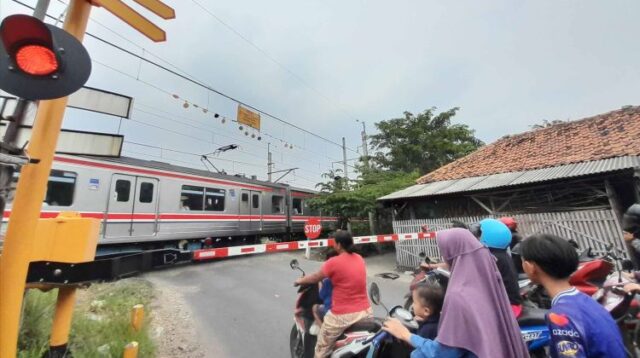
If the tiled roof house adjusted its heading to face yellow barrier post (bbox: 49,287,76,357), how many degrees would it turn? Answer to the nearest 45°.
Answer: approximately 45° to its left

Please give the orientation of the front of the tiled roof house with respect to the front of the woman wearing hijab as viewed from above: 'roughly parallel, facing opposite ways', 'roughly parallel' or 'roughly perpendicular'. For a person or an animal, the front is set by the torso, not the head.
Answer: roughly perpendicular

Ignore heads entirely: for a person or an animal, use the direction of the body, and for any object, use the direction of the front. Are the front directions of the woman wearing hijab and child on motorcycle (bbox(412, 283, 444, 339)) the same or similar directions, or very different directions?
same or similar directions

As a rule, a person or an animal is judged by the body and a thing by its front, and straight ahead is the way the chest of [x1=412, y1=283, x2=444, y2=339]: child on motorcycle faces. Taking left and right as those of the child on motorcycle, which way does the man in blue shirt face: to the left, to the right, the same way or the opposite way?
the same way

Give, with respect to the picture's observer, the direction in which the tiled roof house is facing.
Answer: facing the viewer and to the left of the viewer

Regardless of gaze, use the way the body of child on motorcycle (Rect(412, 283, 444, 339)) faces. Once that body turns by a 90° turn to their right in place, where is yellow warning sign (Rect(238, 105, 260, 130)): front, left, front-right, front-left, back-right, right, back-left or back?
left

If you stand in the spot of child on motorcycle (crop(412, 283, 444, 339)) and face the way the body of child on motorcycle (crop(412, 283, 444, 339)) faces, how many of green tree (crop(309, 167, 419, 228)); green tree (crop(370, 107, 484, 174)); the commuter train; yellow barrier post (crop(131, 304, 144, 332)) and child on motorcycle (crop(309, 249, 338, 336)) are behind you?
0

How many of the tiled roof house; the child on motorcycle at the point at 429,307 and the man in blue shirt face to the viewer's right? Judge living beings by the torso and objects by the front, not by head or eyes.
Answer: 0

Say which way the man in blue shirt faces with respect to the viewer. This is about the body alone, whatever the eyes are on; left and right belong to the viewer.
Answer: facing away from the viewer and to the left of the viewer

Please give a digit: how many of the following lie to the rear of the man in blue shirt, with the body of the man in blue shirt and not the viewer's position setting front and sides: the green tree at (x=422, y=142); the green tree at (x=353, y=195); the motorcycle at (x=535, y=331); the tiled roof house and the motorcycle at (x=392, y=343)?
0

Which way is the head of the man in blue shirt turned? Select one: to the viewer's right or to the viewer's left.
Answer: to the viewer's left

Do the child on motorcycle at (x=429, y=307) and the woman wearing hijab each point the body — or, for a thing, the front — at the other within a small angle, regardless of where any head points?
no

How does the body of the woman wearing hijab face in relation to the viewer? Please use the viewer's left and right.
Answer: facing away from the viewer and to the left of the viewer

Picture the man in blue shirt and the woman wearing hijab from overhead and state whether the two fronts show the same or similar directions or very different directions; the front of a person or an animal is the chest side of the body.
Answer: same or similar directions

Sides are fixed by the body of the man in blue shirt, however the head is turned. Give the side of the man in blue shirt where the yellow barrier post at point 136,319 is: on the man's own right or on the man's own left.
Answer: on the man's own left
